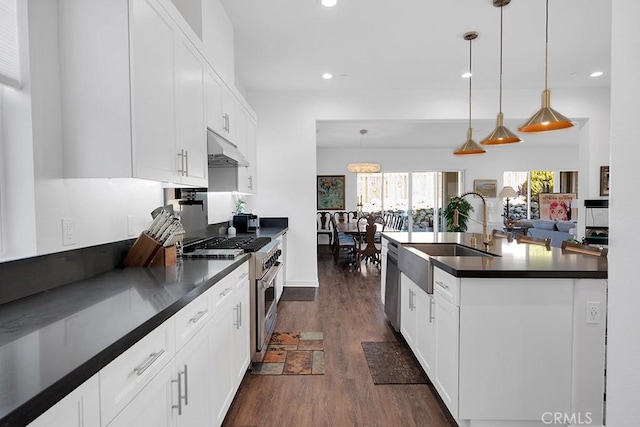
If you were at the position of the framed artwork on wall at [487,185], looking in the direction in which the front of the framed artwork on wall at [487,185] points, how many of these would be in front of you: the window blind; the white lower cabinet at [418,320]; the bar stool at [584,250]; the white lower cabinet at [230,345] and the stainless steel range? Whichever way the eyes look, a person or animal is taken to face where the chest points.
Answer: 5

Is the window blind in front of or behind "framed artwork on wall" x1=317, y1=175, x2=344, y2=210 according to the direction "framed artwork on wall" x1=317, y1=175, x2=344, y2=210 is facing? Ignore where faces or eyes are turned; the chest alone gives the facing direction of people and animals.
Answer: in front

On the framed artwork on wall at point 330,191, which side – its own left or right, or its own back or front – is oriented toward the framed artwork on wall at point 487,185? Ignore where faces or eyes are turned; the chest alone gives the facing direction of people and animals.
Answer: left

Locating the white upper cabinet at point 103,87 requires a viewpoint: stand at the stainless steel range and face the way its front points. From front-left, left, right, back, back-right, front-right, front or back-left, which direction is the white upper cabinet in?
back-right

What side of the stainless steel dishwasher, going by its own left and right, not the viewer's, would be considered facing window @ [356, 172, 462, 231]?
right

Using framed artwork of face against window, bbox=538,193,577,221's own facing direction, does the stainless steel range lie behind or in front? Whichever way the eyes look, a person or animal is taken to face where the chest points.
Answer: in front

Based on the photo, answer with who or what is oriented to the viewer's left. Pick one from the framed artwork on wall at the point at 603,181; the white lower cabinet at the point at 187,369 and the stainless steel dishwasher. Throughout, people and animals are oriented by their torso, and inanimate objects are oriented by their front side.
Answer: the stainless steel dishwasher

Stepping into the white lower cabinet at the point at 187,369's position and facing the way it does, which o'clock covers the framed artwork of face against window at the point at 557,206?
The framed artwork of face against window is roughly at 11 o'clock from the white lower cabinet.

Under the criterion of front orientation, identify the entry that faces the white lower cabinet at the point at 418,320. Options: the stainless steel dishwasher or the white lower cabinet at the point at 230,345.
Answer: the white lower cabinet at the point at 230,345

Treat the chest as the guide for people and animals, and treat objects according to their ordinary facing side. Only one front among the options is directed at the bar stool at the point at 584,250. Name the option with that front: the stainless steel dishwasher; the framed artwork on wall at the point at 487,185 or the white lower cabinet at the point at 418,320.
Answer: the framed artwork on wall

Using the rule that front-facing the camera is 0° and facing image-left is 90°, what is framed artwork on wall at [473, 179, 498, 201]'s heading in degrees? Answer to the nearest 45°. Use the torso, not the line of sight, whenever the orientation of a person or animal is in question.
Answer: approximately 0°

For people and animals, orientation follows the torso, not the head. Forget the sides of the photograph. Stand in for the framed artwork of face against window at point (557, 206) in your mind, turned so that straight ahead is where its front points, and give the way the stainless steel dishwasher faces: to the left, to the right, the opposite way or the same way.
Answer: to the right

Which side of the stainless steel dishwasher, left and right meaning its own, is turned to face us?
left

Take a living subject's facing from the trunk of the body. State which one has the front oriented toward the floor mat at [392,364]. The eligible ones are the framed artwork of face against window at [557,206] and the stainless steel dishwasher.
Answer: the framed artwork of face against window

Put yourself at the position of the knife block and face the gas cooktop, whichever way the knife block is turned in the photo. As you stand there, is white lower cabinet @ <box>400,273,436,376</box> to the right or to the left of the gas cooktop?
right

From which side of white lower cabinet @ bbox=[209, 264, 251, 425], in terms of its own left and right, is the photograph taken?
right

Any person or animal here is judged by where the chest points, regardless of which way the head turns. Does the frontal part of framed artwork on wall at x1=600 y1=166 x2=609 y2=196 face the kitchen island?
yes

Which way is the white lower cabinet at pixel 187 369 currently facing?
to the viewer's right
